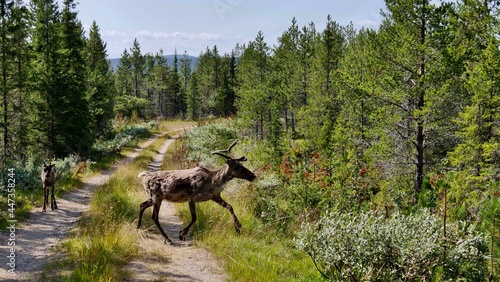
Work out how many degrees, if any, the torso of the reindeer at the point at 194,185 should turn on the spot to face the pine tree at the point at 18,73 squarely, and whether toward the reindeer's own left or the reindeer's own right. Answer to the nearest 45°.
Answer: approximately 135° to the reindeer's own left

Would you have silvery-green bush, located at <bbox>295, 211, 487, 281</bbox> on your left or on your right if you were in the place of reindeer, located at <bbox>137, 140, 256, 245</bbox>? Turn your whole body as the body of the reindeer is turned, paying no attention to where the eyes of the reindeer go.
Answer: on your right

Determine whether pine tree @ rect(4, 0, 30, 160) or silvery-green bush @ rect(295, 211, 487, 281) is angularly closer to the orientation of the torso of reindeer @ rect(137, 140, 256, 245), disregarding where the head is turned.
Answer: the silvery-green bush

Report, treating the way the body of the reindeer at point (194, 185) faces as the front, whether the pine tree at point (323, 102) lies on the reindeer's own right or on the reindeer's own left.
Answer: on the reindeer's own left

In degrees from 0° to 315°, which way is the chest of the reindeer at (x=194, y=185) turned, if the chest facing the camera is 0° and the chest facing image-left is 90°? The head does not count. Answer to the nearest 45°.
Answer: approximately 270°

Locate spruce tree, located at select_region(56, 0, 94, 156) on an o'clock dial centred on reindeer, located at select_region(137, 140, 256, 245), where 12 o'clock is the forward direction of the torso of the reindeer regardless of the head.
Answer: The spruce tree is roughly at 8 o'clock from the reindeer.

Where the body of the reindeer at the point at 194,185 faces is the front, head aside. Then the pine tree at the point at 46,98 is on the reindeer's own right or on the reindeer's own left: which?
on the reindeer's own left
